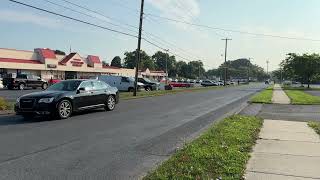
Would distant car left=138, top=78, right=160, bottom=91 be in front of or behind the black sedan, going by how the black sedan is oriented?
behind
